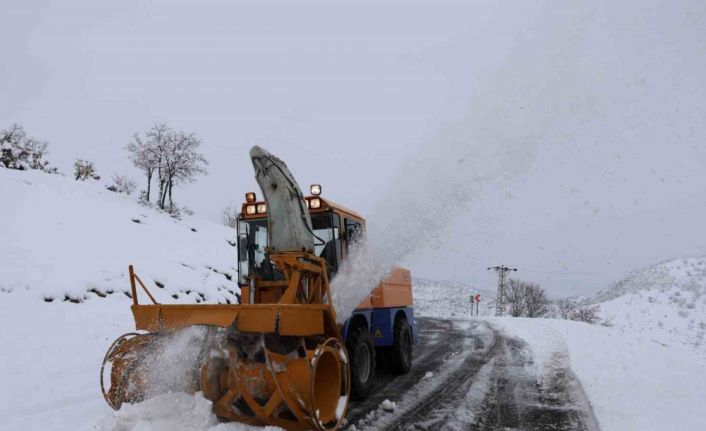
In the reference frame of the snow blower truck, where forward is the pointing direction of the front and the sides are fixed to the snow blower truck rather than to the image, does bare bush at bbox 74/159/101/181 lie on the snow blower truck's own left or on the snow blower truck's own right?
on the snow blower truck's own right

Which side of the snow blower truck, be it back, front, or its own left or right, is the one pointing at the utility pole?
back

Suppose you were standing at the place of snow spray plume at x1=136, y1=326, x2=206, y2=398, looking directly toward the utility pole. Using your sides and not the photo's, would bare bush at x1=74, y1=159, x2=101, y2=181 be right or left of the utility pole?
left

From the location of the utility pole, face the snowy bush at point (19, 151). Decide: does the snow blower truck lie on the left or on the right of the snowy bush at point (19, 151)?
left

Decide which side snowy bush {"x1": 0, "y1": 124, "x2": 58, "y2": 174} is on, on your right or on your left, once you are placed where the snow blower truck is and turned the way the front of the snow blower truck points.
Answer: on your right

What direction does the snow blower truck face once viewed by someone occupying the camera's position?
facing the viewer and to the left of the viewer

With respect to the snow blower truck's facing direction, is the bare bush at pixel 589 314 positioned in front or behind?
behind
